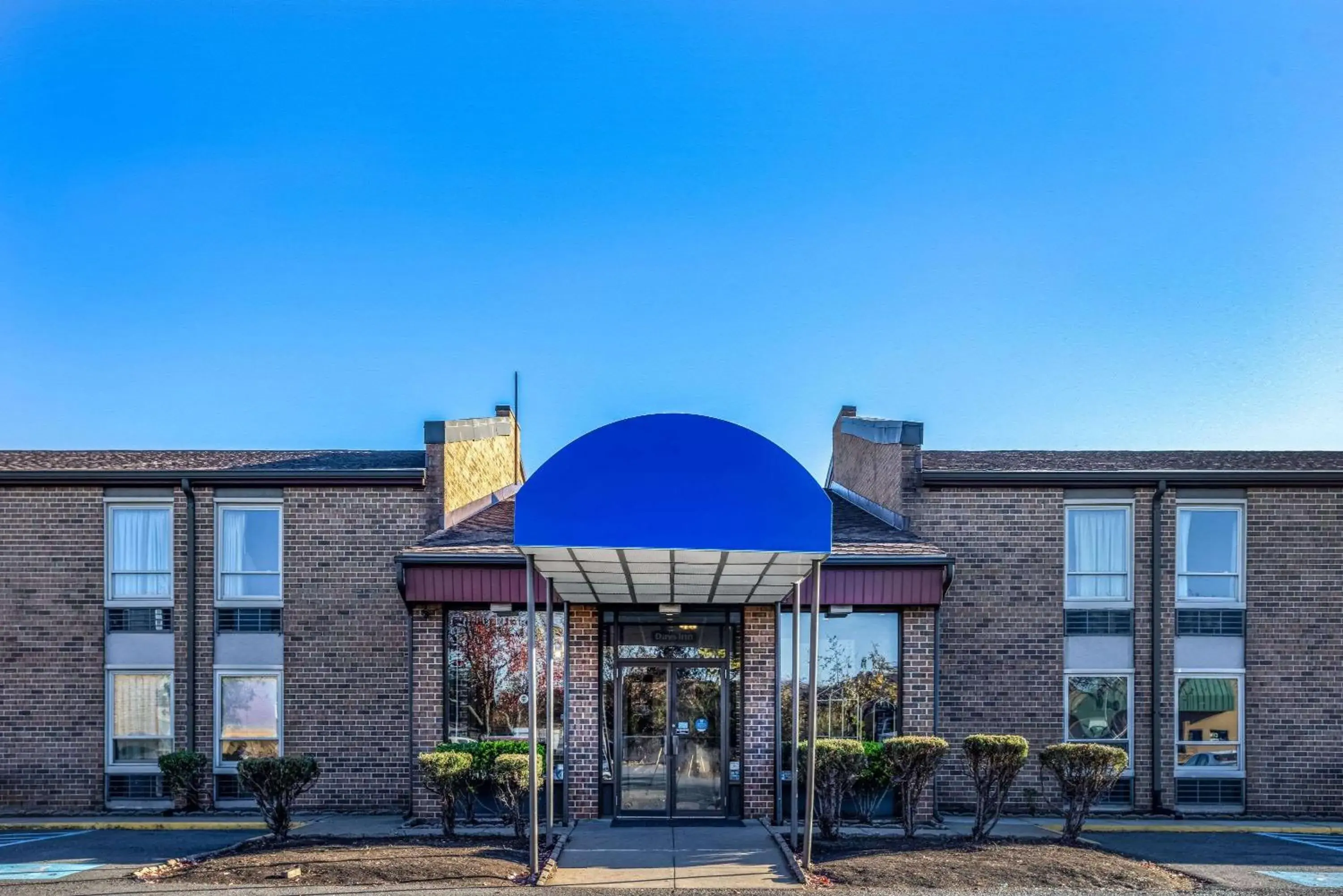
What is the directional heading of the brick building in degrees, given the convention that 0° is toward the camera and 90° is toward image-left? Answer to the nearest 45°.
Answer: approximately 0°

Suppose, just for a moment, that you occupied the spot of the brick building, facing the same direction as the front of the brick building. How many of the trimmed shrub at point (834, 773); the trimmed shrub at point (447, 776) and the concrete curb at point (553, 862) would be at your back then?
0

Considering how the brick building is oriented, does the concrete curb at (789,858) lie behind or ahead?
ahead

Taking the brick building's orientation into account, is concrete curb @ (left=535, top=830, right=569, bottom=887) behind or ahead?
ahead
